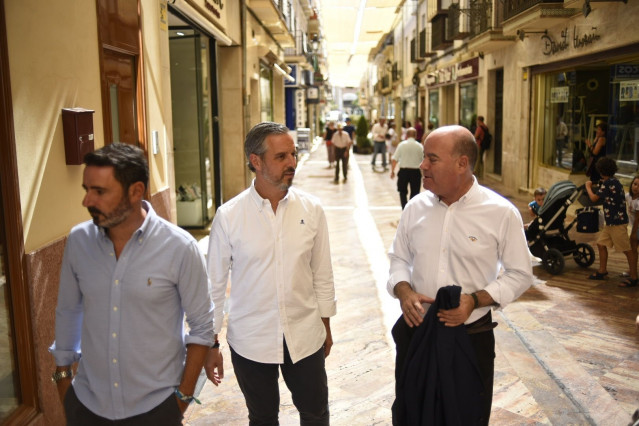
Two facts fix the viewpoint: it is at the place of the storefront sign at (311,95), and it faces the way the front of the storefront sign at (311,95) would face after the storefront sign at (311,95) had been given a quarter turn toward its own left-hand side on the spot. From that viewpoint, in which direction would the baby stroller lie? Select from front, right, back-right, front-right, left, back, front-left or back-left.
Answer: right

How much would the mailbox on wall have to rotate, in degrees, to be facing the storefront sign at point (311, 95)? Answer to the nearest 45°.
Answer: approximately 135° to its left

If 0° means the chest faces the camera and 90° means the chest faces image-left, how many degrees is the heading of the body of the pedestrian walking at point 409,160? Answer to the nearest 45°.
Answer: approximately 180°

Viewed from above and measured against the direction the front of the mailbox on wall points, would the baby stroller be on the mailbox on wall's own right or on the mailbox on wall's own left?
on the mailbox on wall's own left

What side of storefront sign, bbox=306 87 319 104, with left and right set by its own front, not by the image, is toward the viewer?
front

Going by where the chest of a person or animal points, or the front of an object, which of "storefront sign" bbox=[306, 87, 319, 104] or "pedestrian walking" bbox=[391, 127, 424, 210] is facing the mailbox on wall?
the storefront sign

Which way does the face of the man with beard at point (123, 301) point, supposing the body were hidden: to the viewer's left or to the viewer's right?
to the viewer's left

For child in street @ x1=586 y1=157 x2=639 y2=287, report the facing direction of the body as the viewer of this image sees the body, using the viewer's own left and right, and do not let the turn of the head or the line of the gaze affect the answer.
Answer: facing to the left of the viewer

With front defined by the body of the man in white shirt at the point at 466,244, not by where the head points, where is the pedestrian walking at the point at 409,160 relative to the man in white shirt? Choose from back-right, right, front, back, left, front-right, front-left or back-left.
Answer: back-right

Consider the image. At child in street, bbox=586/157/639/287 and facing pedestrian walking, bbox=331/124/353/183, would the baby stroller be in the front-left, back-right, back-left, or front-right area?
front-left

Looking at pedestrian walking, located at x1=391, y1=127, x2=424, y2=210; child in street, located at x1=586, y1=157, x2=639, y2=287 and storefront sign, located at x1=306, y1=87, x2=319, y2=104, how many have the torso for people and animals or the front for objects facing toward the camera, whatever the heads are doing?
1

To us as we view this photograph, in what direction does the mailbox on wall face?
facing the viewer and to the right of the viewer

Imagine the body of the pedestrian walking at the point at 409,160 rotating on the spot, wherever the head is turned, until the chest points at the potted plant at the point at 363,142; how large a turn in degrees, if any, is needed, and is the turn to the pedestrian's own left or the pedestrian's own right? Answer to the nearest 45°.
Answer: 0° — they already face it

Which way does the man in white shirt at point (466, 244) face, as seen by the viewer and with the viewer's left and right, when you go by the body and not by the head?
facing the viewer and to the left of the viewer
